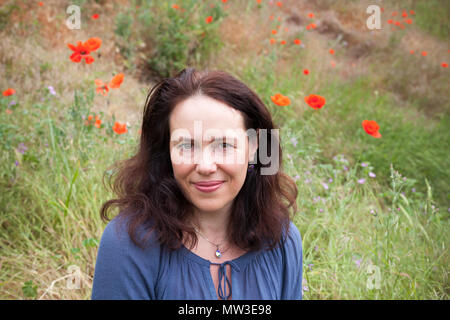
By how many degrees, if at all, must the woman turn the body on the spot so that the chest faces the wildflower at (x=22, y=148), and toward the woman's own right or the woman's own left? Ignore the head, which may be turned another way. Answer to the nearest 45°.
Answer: approximately 135° to the woman's own right

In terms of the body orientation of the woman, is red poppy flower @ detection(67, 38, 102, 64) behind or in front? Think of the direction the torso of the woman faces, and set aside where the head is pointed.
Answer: behind

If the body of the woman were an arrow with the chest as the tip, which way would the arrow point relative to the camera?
toward the camera
